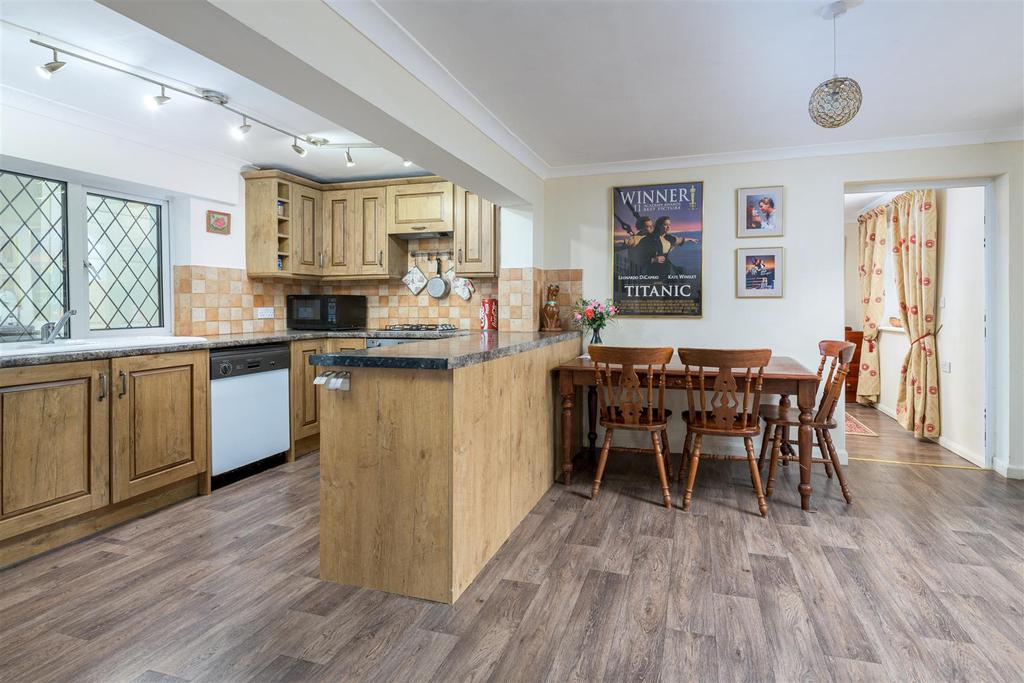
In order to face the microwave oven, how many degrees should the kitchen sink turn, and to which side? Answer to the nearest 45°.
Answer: approximately 90° to its left

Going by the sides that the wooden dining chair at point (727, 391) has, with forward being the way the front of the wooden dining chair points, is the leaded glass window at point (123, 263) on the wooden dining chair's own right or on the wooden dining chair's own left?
on the wooden dining chair's own left

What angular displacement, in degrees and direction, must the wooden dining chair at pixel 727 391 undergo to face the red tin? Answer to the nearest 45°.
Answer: approximately 45° to its left

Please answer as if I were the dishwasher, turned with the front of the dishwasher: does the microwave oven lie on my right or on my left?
on my left

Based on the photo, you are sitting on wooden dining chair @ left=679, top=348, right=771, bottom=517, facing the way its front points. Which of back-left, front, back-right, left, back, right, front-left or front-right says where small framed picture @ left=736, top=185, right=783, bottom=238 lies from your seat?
front

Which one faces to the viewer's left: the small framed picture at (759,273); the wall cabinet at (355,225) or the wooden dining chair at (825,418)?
the wooden dining chair

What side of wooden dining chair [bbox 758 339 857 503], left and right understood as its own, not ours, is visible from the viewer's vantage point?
left

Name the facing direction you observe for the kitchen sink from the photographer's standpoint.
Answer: facing the viewer and to the right of the viewer

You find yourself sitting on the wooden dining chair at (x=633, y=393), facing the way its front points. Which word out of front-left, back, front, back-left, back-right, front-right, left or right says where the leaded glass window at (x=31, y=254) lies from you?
left

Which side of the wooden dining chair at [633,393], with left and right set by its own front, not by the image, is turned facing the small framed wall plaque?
left

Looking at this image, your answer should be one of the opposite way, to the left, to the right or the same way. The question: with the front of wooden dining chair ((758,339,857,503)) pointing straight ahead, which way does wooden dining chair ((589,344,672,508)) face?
to the right

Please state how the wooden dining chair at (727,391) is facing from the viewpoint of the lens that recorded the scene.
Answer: facing away from the viewer
